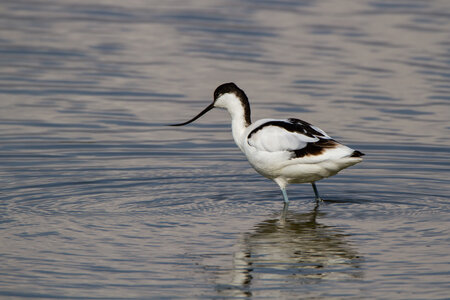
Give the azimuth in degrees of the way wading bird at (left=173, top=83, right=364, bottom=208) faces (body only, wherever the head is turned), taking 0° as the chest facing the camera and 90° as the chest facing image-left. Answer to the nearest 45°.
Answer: approximately 90°
